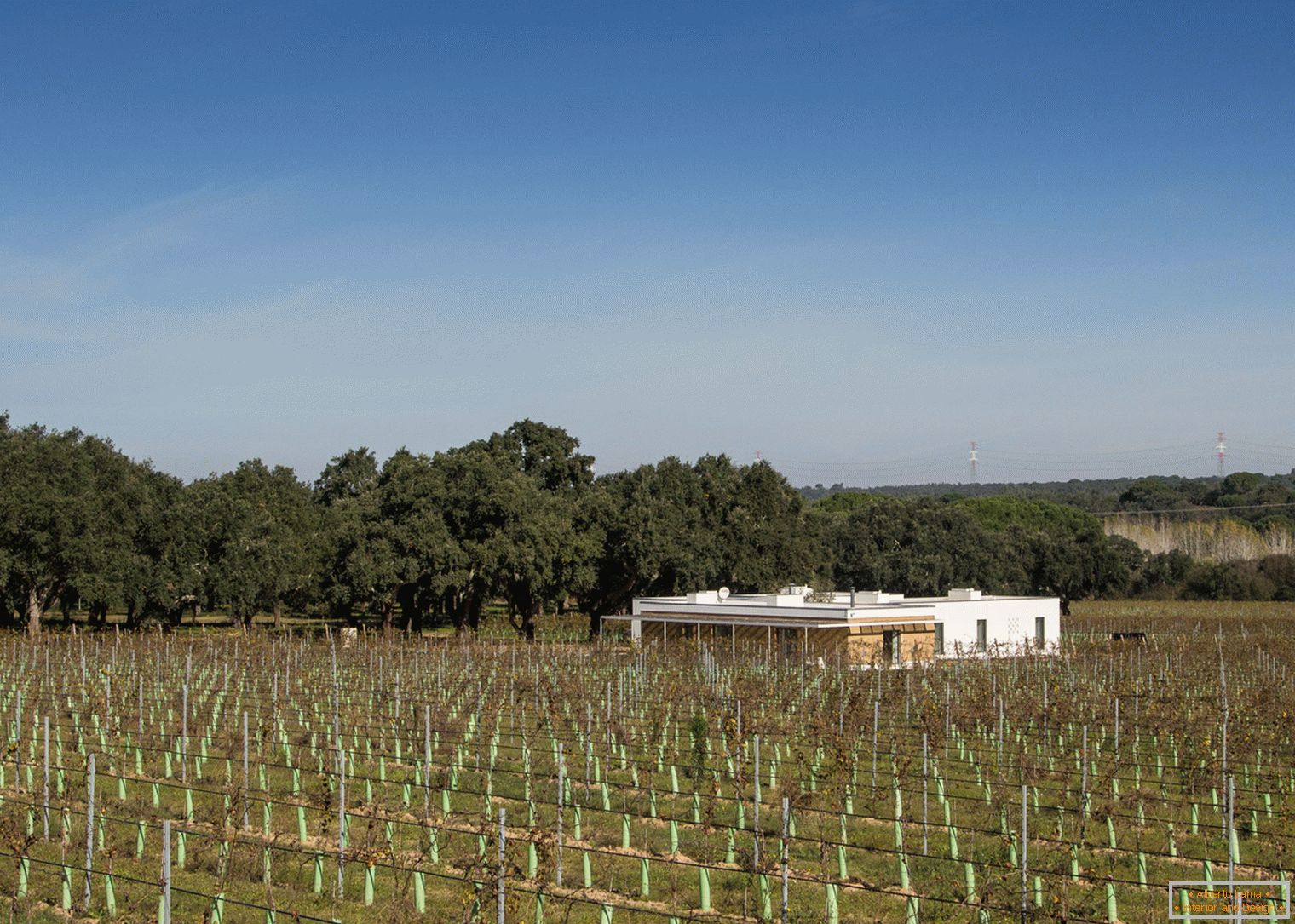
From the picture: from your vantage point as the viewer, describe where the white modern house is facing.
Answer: facing the viewer and to the left of the viewer
